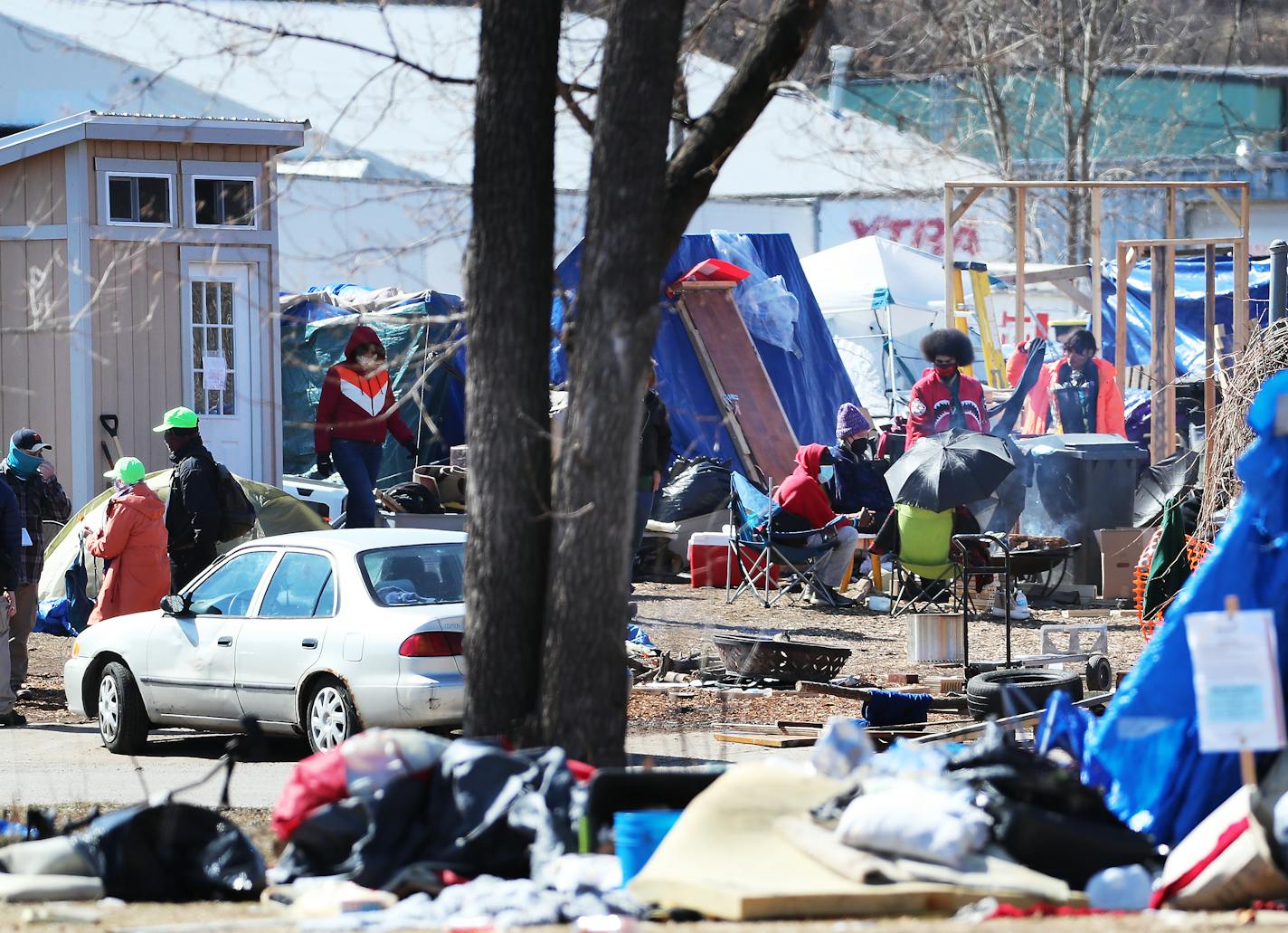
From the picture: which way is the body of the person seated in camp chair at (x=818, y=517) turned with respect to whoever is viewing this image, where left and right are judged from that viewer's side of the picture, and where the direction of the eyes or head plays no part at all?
facing to the right of the viewer

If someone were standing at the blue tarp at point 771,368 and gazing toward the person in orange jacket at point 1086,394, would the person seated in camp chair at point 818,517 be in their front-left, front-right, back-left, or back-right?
front-right

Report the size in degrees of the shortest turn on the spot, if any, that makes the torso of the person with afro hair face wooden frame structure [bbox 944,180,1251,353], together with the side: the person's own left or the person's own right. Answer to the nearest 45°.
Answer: approximately 135° to the person's own left

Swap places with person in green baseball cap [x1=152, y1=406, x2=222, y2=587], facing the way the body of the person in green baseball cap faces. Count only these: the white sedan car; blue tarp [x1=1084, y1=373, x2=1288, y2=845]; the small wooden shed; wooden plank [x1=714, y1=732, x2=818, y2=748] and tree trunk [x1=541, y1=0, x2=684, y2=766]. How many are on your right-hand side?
1

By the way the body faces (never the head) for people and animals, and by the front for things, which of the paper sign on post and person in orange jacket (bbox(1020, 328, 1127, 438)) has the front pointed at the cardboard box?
the person in orange jacket

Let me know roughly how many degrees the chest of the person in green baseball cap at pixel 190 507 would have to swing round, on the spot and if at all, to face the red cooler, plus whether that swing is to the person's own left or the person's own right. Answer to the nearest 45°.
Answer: approximately 135° to the person's own right

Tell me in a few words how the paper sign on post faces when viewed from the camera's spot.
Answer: facing the viewer

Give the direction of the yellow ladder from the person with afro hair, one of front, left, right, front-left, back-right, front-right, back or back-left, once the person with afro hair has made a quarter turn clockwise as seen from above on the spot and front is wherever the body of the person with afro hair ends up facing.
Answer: right

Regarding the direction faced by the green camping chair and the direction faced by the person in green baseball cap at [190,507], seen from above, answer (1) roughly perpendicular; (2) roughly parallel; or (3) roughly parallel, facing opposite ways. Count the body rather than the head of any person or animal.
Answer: roughly perpendicular

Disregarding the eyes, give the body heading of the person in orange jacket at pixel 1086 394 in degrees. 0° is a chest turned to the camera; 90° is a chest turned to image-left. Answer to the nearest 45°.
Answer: approximately 0°

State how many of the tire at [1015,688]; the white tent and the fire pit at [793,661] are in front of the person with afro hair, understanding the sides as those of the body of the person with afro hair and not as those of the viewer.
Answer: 2

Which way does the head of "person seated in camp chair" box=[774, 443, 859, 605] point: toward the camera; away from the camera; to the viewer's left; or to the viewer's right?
to the viewer's right

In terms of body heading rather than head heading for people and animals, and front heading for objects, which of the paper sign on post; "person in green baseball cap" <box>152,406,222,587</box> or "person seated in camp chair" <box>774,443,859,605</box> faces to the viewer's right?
the person seated in camp chair

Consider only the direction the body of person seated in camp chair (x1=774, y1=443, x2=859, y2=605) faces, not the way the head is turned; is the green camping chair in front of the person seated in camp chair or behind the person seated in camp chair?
in front
